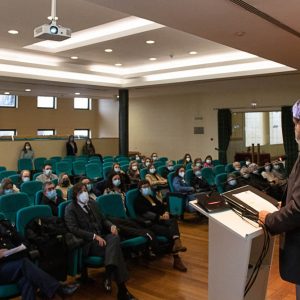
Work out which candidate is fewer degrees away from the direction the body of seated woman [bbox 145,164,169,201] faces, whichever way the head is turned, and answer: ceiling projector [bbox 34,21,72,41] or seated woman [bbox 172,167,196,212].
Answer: the seated woman

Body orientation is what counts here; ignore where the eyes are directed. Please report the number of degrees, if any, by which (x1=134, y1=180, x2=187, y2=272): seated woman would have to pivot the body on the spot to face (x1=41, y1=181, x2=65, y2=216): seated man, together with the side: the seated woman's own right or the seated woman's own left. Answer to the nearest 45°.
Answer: approximately 135° to the seated woman's own right

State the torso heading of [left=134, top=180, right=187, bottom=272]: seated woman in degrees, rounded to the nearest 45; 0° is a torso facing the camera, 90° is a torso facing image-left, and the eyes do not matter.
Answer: approximately 315°

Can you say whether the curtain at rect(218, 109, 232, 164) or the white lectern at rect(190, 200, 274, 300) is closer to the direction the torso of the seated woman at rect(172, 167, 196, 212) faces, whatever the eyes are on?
the white lectern

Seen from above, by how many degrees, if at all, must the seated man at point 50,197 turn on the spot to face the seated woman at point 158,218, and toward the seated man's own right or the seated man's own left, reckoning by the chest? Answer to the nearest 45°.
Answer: approximately 45° to the seated man's own left

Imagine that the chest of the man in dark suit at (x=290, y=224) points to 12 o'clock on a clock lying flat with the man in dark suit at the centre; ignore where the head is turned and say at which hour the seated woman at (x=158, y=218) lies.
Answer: The seated woman is roughly at 2 o'clock from the man in dark suit.

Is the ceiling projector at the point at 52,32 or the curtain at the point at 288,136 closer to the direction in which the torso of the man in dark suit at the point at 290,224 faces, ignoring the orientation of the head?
the ceiling projector

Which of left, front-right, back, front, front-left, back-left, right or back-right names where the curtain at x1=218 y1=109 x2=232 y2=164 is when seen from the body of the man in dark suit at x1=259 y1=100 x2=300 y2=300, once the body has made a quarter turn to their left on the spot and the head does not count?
back

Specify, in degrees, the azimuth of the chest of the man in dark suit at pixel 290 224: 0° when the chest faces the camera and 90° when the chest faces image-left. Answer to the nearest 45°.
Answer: approximately 90°

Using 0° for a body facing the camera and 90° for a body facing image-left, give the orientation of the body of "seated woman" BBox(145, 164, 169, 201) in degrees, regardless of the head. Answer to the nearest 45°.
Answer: approximately 315°
